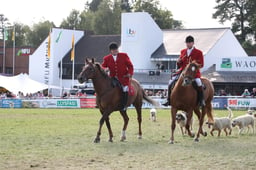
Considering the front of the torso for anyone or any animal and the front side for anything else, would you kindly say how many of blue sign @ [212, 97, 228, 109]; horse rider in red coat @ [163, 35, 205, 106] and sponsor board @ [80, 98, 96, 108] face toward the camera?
3

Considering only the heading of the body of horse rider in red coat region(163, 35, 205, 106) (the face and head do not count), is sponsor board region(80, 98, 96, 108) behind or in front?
behind

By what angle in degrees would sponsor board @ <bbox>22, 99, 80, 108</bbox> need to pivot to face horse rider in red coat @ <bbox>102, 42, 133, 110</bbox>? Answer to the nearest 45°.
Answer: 0° — it already faces them

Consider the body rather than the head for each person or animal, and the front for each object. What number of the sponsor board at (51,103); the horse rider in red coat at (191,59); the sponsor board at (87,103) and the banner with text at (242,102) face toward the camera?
4

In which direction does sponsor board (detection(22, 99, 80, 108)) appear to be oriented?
toward the camera

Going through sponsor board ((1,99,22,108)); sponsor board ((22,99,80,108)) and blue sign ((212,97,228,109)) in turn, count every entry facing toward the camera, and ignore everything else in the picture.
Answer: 3

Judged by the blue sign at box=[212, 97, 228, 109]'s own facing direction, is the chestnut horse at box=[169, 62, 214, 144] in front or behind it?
in front

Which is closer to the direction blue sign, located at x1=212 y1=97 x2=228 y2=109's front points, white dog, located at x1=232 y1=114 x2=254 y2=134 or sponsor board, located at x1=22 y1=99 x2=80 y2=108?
the white dog

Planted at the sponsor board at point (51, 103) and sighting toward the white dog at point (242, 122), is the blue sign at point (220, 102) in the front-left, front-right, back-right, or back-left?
front-left

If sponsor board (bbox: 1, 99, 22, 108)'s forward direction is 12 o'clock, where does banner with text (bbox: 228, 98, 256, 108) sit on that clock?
The banner with text is roughly at 10 o'clock from the sponsor board.

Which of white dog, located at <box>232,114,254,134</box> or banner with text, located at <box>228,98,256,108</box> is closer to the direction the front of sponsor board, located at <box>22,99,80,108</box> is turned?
the white dog

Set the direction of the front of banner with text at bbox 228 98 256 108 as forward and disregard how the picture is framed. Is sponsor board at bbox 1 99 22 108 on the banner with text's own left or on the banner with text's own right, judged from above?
on the banner with text's own right

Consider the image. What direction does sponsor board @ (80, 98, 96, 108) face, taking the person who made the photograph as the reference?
facing the viewer

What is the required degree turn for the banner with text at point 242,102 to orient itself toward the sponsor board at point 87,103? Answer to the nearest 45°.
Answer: approximately 90° to its right

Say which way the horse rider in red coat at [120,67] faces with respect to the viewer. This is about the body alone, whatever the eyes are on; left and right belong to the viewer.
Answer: facing the viewer and to the left of the viewer

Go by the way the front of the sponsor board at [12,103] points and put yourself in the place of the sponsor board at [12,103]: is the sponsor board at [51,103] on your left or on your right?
on your left

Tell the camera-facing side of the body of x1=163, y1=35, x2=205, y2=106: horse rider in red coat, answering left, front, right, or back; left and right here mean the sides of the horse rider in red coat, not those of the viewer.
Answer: front

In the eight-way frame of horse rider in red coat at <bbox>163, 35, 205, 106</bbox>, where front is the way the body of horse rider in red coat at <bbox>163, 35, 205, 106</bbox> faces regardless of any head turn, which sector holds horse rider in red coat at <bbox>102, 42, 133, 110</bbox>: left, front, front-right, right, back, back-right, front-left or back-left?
right
